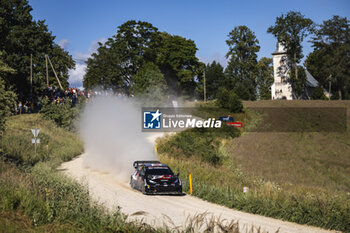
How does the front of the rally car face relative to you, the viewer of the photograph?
facing the viewer and to the right of the viewer

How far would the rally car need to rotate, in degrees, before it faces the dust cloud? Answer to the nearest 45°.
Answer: approximately 135° to its left
